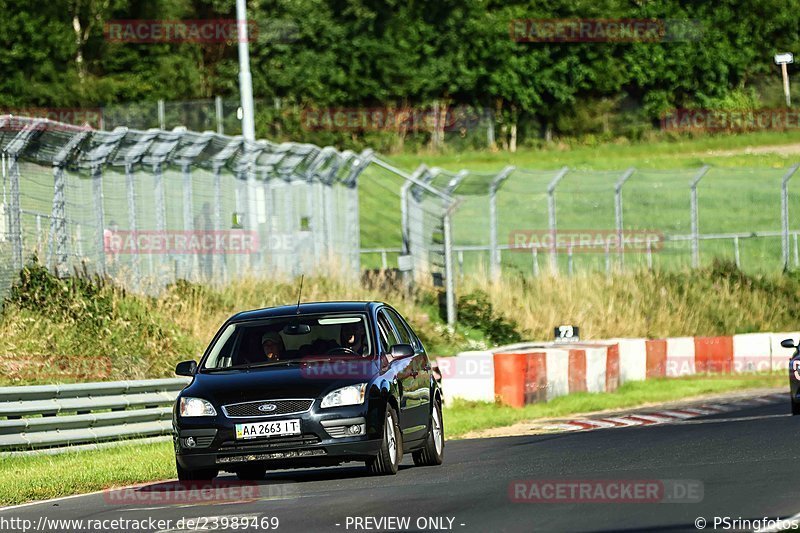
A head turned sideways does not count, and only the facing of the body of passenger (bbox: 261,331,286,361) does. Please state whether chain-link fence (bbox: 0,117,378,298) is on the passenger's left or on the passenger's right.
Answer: on the passenger's right

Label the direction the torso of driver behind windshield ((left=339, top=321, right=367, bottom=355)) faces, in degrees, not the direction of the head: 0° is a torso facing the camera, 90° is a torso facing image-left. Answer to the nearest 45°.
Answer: approximately 45°

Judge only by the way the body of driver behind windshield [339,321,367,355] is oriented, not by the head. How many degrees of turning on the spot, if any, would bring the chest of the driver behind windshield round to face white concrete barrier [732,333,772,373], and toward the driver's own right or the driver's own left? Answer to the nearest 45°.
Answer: approximately 180°

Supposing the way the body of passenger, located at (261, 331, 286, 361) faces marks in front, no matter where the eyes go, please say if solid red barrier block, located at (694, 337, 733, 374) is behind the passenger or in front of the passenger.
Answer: behind

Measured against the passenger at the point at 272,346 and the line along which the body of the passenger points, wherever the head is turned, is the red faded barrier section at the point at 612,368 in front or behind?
behind

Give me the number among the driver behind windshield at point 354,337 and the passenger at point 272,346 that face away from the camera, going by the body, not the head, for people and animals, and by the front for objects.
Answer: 0

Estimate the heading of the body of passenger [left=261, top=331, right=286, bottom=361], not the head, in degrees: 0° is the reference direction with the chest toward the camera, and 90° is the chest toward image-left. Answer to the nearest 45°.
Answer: approximately 45°

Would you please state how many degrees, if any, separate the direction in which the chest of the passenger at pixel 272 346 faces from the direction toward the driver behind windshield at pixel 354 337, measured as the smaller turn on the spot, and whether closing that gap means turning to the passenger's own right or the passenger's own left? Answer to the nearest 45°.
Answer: approximately 135° to the passenger's own left

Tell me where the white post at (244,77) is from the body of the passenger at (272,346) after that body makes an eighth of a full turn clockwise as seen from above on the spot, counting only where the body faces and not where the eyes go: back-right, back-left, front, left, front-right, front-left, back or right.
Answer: right

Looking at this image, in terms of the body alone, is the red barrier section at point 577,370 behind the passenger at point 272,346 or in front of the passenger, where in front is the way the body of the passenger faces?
behind
